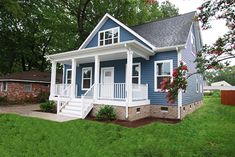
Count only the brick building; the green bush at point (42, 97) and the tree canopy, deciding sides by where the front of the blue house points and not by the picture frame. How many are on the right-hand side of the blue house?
3

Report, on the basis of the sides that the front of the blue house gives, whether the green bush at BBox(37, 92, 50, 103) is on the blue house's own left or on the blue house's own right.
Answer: on the blue house's own right

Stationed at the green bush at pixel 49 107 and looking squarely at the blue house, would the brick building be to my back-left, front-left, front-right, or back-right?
back-left

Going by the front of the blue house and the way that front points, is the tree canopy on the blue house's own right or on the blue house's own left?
on the blue house's own right

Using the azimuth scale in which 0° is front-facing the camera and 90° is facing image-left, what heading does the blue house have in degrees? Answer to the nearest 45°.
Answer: approximately 45°

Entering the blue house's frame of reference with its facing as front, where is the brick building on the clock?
The brick building is roughly at 3 o'clock from the blue house.

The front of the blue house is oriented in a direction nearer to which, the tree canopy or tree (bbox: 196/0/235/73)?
the tree

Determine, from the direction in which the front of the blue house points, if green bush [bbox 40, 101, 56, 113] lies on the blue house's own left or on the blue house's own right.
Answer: on the blue house's own right
